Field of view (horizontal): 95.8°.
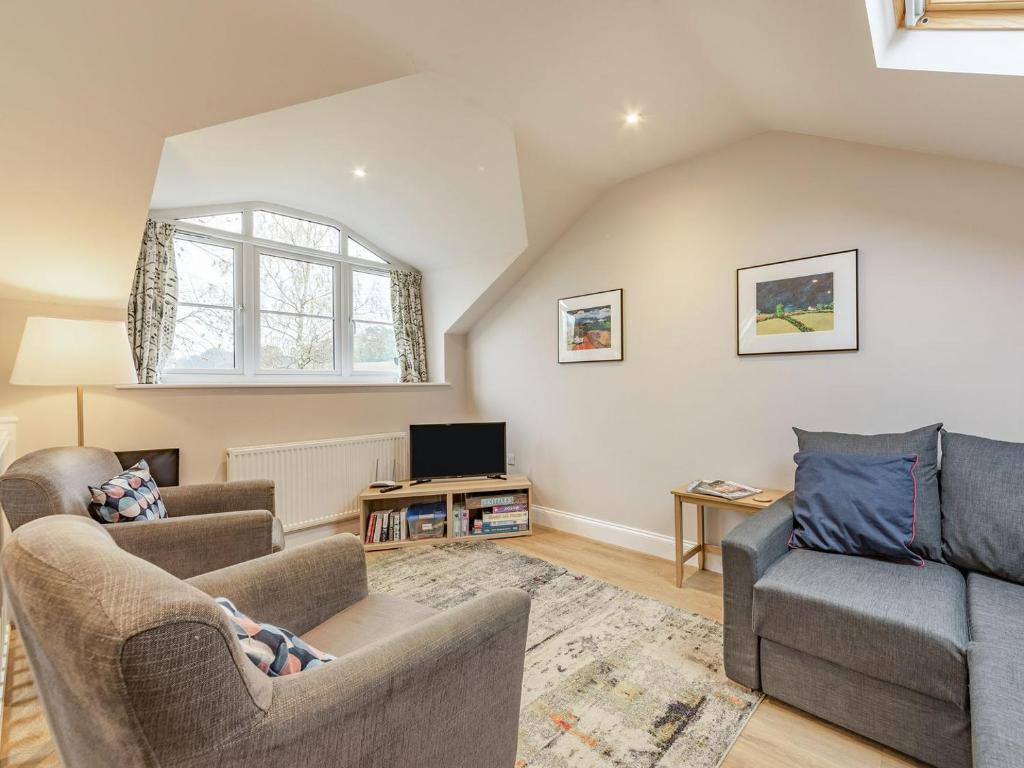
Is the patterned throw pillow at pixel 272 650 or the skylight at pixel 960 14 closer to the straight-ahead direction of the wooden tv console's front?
the patterned throw pillow

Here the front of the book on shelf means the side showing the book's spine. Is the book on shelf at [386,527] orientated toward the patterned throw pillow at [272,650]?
yes

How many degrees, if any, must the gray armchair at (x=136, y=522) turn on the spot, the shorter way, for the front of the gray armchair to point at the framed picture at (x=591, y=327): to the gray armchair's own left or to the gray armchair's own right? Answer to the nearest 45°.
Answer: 0° — it already faces it

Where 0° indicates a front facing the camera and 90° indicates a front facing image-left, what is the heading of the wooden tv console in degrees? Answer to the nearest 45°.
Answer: approximately 0°

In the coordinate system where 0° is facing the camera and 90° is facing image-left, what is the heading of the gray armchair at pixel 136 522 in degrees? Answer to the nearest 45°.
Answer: approximately 270°
